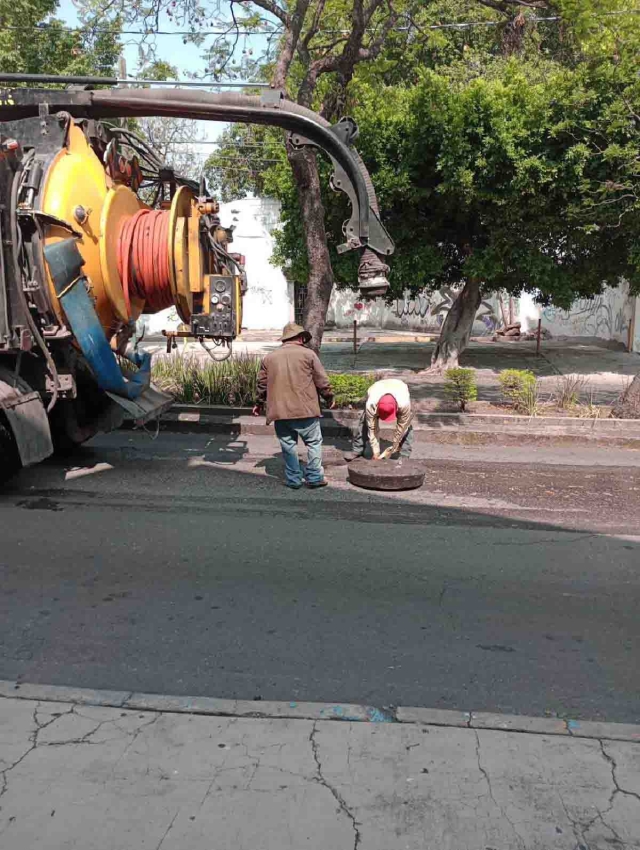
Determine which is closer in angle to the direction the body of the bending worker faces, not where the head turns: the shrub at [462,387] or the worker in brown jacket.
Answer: the worker in brown jacket

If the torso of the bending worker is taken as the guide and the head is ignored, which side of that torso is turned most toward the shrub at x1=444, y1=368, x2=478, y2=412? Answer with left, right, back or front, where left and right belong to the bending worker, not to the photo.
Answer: back

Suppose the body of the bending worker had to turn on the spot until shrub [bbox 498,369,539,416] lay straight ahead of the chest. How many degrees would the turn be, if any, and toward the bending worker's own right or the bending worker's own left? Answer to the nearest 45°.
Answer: approximately 135° to the bending worker's own left

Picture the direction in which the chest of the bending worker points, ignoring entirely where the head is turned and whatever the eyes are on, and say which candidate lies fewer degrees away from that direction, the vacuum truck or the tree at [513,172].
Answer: the vacuum truck

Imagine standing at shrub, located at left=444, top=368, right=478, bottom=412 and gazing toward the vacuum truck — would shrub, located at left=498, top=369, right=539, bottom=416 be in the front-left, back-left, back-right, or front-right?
back-left

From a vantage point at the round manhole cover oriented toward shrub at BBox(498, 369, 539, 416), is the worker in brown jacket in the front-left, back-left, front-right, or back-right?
back-left

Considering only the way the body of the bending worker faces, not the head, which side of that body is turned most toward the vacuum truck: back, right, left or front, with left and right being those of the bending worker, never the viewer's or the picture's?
right

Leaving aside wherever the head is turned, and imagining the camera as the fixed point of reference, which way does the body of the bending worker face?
toward the camera

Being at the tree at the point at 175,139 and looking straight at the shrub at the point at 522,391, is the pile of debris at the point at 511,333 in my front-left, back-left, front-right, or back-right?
front-left

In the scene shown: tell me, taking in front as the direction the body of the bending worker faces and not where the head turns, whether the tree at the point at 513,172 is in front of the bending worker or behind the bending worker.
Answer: behind

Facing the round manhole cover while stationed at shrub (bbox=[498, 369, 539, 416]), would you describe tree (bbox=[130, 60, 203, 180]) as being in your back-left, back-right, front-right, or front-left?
back-right

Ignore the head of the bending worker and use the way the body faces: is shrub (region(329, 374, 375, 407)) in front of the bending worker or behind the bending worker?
behind
